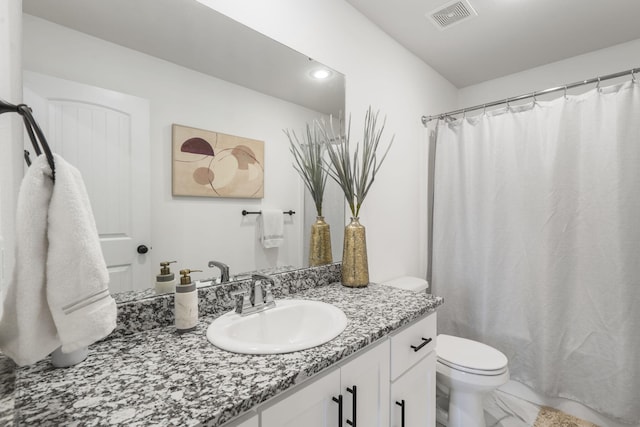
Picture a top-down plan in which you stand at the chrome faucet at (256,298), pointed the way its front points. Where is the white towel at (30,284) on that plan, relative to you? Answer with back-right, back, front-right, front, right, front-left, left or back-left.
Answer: right

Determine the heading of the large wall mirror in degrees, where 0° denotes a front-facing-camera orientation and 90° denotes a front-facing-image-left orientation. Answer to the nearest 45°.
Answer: approximately 315°

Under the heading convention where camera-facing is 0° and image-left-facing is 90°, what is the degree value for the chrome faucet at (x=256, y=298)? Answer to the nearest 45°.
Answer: approximately 315°

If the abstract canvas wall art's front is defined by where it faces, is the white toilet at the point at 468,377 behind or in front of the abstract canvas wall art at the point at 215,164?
in front

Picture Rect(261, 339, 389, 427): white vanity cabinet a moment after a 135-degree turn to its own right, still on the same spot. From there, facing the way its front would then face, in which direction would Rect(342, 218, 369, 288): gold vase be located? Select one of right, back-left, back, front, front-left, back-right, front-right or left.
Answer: right

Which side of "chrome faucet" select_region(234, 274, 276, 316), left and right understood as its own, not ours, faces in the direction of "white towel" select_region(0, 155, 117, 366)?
right
